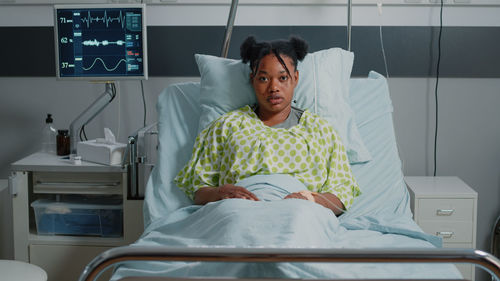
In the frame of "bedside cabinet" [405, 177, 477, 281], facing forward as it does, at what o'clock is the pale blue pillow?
The pale blue pillow is roughly at 2 o'clock from the bedside cabinet.

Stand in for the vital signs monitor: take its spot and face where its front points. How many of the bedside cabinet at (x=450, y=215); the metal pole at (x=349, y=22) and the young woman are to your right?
0

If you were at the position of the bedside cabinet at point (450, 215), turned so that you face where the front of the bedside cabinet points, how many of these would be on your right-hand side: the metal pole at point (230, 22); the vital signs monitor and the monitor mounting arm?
3

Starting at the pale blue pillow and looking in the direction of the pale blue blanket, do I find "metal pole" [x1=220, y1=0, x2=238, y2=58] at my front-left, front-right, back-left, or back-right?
back-right

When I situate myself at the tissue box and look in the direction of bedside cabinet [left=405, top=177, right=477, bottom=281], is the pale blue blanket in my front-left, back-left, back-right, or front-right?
front-right

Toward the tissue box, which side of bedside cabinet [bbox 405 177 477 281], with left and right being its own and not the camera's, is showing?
right

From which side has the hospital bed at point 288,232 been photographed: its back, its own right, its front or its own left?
front

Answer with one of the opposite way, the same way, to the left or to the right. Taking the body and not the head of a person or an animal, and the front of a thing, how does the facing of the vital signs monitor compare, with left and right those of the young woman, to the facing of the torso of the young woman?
the same way

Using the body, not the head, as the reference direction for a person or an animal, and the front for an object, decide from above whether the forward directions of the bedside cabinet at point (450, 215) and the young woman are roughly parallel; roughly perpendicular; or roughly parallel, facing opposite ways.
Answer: roughly parallel

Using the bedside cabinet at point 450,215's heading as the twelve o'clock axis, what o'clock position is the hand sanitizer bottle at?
The hand sanitizer bottle is roughly at 3 o'clock from the bedside cabinet.

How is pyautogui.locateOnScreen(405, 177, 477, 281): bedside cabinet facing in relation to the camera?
toward the camera

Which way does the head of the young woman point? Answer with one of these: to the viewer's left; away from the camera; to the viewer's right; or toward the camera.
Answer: toward the camera

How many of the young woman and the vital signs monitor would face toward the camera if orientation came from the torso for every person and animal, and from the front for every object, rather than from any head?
2

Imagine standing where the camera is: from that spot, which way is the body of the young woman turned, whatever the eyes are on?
toward the camera

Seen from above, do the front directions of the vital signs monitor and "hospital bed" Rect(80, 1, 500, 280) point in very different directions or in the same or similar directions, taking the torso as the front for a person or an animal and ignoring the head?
same or similar directions

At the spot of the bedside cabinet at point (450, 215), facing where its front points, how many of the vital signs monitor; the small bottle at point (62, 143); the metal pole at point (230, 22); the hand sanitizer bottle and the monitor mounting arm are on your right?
5

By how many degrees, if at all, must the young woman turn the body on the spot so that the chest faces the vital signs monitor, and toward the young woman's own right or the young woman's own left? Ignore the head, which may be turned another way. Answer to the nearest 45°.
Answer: approximately 135° to the young woman's own right
